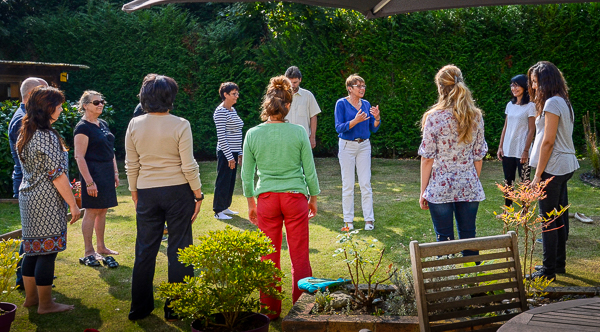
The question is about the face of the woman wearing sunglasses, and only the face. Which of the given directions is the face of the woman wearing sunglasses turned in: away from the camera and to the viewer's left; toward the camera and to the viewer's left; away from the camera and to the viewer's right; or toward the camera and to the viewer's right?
toward the camera and to the viewer's right

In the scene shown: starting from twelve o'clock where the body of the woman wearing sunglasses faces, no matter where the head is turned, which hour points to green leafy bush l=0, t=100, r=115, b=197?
The green leafy bush is roughly at 7 o'clock from the woman wearing sunglasses.

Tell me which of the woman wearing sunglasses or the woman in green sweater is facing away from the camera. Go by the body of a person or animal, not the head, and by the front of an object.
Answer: the woman in green sweater

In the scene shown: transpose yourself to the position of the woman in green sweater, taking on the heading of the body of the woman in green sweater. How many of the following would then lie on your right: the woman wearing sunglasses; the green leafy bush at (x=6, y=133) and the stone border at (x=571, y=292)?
1

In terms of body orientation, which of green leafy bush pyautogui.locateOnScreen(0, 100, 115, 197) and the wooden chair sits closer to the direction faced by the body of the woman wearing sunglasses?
the wooden chair

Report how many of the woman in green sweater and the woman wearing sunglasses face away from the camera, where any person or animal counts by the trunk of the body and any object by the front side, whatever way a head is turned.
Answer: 1

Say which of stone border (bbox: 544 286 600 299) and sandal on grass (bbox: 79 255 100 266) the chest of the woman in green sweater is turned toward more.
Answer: the sandal on grass

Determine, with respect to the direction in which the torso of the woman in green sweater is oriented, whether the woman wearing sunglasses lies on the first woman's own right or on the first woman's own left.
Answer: on the first woman's own left

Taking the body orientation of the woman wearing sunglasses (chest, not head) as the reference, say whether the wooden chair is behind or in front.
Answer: in front

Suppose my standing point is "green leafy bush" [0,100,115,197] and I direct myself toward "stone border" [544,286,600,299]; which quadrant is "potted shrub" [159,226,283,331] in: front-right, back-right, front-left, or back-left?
front-right

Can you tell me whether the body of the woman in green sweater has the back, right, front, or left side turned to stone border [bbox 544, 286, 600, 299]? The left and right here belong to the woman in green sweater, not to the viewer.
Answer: right

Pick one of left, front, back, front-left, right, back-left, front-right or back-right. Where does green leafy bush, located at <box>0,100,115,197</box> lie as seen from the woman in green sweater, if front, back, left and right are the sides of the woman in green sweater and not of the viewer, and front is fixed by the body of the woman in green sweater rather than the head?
front-left

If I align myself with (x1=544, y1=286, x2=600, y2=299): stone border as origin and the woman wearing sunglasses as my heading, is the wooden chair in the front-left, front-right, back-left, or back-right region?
front-left

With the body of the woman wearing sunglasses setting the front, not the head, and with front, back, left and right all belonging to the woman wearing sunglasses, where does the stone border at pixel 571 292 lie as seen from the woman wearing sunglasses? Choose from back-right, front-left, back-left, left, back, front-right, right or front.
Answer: front

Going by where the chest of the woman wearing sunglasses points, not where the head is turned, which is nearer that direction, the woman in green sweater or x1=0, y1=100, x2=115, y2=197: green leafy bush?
the woman in green sweater

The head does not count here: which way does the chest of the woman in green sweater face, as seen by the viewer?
away from the camera

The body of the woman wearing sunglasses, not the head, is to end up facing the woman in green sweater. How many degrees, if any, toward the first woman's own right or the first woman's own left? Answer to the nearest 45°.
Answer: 0° — they already face them

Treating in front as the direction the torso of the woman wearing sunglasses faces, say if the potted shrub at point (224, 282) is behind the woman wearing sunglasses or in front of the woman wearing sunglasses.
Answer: in front

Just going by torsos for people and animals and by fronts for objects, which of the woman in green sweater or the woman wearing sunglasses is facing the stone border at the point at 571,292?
the woman wearing sunglasses
